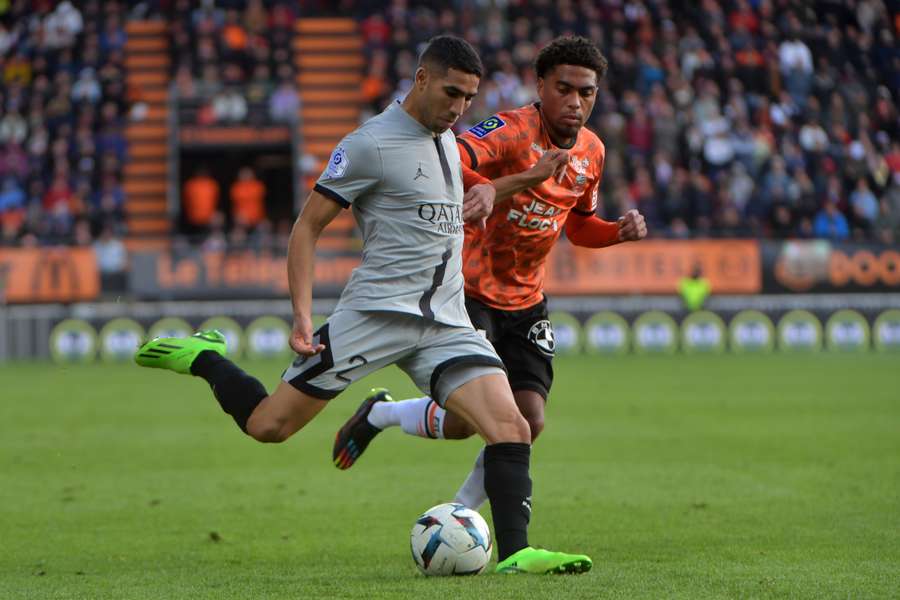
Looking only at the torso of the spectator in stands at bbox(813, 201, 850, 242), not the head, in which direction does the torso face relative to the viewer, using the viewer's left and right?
facing the viewer

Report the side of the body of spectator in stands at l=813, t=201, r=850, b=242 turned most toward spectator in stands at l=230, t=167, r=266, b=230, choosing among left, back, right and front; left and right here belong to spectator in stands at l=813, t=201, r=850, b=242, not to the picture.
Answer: right

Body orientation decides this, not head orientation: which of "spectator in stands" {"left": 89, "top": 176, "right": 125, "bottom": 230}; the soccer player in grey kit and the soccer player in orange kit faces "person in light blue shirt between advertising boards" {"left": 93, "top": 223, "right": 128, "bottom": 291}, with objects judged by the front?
"spectator in stands" {"left": 89, "top": 176, "right": 125, "bottom": 230}

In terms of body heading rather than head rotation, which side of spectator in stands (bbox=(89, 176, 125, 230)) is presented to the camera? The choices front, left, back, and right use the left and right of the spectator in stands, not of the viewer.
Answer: front

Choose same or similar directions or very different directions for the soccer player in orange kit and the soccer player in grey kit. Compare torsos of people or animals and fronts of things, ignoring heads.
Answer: same or similar directions

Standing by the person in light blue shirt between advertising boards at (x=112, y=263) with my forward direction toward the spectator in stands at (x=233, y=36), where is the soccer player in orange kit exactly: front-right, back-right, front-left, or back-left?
back-right

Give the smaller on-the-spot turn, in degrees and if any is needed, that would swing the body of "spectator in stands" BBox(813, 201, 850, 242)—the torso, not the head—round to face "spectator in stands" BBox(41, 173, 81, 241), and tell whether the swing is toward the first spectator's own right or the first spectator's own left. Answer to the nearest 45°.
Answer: approximately 90° to the first spectator's own right

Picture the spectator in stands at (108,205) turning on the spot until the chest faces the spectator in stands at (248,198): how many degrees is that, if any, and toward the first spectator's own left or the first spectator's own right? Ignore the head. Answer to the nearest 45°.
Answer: approximately 90° to the first spectator's own left

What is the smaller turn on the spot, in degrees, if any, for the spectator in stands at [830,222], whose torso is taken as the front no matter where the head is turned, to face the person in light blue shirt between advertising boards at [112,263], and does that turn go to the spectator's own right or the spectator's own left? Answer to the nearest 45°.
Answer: approximately 45° to the spectator's own right

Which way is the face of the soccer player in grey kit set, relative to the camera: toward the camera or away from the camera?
toward the camera
